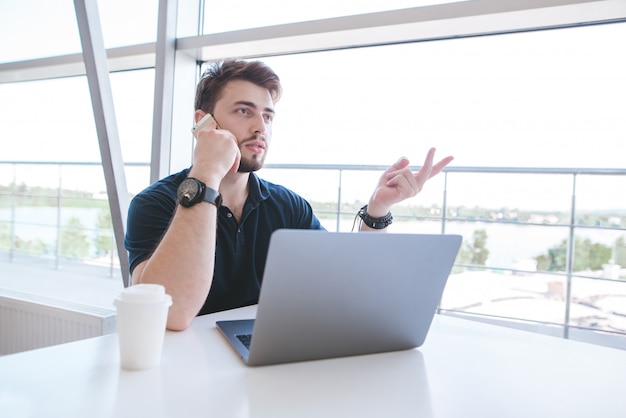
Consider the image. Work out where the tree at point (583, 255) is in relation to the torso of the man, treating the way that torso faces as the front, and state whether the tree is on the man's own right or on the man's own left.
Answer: on the man's own left

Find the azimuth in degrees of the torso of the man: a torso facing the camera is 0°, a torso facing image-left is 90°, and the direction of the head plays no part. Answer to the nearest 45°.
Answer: approximately 315°

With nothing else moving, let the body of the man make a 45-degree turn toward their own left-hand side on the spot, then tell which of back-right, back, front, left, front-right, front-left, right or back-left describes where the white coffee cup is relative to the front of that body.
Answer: right

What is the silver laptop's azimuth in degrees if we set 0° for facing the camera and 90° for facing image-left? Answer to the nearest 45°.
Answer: approximately 135°

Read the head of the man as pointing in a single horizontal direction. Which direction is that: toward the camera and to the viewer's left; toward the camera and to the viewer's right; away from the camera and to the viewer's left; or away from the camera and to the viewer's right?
toward the camera and to the viewer's right

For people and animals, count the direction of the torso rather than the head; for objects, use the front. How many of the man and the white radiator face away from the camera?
0

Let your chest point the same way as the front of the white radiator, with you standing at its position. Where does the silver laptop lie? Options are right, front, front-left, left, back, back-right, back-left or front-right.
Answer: front-left
